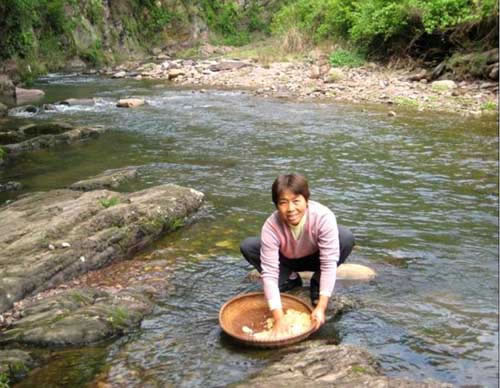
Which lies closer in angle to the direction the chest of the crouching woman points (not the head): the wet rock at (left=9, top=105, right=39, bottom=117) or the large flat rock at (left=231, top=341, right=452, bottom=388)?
the large flat rock

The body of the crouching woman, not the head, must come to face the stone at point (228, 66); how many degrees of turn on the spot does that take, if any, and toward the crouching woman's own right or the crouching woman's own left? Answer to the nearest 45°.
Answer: approximately 180°

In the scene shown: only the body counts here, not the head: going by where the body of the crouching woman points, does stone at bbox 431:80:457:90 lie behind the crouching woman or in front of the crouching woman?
behind

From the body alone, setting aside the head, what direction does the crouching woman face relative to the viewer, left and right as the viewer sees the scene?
facing the viewer

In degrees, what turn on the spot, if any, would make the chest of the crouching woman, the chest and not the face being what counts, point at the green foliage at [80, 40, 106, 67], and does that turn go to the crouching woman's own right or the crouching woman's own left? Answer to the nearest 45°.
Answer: approximately 180°

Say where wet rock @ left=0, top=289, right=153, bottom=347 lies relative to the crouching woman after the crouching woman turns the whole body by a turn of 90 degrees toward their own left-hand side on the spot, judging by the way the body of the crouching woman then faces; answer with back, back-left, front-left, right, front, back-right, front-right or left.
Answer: back

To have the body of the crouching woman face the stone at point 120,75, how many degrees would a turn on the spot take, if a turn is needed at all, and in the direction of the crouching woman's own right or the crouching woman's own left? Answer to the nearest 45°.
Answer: approximately 180°

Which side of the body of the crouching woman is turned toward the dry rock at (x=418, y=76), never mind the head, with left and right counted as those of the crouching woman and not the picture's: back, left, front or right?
back

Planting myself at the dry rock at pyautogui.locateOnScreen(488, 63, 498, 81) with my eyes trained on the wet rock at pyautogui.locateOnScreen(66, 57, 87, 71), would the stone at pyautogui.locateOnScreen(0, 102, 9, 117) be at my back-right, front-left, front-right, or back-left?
front-left

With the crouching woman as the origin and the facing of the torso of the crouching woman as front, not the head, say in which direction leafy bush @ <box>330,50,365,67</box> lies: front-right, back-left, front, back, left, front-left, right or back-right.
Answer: back

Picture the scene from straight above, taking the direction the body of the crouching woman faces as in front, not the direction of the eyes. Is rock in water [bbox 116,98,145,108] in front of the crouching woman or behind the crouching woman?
behind

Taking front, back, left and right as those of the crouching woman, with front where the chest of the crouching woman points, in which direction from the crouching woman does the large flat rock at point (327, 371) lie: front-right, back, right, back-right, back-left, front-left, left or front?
front

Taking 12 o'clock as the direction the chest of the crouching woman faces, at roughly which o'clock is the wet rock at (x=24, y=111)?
The wet rock is roughly at 5 o'clock from the crouching woman.

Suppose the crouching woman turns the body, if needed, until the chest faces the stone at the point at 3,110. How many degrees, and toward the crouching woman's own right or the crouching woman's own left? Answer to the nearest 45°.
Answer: approximately 135° to the crouching woman's own right
